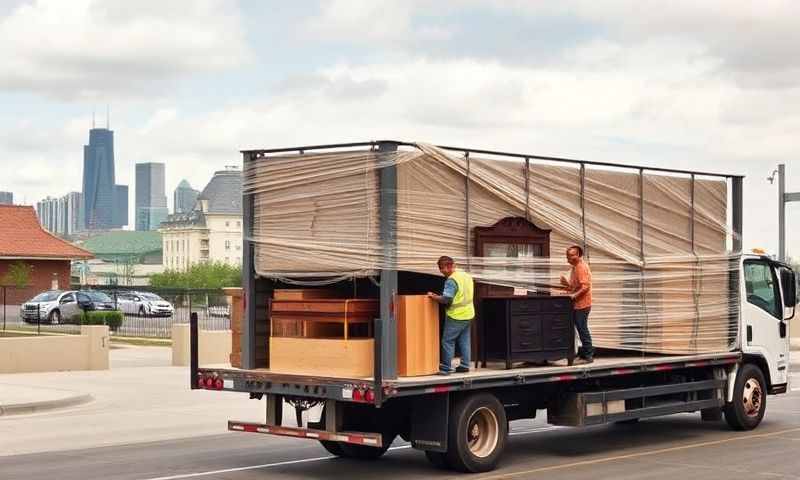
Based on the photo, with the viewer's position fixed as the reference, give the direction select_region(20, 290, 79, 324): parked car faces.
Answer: facing the viewer and to the left of the viewer

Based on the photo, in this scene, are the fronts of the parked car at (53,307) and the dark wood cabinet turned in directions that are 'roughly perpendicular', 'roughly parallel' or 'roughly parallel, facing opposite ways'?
roughly perpendicular

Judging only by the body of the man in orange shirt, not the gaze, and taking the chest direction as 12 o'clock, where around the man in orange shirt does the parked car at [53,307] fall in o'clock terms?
The parked car is roughly at 2 o'clock from the man in orange shirt.

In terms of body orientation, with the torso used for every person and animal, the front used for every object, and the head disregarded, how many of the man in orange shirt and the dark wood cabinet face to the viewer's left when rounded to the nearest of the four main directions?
1

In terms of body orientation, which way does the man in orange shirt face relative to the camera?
to the viewer's left

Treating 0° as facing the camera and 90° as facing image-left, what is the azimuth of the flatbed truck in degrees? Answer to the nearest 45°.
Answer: approximately 225°

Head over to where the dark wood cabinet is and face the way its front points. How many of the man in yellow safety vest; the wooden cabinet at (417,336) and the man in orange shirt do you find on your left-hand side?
1

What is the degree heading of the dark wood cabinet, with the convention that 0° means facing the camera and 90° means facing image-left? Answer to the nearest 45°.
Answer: approximately 315°

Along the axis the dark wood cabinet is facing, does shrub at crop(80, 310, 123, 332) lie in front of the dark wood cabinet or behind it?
behind
